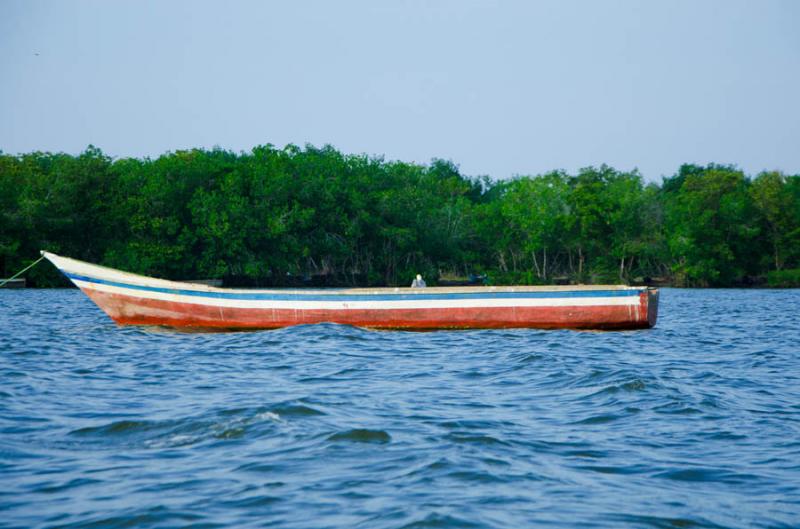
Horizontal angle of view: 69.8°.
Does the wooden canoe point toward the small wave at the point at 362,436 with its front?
no

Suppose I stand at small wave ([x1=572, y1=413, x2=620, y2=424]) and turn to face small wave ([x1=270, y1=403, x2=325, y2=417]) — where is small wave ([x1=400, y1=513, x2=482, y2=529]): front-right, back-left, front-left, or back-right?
front-left

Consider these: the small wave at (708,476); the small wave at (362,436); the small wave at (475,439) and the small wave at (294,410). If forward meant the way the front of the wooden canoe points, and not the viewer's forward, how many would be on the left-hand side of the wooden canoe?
4

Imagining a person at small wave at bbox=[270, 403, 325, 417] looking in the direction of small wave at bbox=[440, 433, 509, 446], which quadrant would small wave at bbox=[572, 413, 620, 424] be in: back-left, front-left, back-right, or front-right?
front-left

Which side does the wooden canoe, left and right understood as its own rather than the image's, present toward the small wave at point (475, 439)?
left

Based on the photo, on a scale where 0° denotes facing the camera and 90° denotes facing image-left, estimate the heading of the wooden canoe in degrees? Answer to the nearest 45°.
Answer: approximately 90°

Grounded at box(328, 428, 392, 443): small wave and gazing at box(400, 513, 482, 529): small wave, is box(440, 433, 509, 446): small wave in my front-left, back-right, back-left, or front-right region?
front-left

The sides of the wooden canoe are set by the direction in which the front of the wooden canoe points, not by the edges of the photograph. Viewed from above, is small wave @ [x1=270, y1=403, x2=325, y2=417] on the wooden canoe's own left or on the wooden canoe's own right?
on the wooden canoe's own left

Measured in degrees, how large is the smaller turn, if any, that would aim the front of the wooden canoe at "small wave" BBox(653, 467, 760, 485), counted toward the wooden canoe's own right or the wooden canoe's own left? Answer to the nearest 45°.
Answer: approximately 90° to the wooden canoe's own left

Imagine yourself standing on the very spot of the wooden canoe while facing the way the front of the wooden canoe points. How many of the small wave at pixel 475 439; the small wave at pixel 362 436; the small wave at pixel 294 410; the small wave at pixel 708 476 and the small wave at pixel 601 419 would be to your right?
0

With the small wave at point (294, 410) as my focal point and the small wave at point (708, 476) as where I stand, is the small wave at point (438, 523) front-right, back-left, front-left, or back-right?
front-left

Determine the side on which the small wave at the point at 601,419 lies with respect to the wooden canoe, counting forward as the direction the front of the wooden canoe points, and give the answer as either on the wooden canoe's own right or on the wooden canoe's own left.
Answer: on the wooden canoe's own left

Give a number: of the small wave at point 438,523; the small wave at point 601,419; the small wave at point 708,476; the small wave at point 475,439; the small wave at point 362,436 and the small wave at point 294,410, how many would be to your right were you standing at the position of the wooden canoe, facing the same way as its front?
0

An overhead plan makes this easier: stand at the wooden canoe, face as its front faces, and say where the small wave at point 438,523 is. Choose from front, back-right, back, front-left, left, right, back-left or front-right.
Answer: left

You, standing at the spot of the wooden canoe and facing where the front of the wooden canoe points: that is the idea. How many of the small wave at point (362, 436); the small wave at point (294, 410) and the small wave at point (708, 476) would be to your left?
3

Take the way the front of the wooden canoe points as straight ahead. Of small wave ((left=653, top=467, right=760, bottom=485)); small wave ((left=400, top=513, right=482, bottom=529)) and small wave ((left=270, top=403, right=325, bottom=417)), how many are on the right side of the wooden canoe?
0

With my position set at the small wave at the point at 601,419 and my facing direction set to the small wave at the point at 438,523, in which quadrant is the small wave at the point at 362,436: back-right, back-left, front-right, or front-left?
front-right
